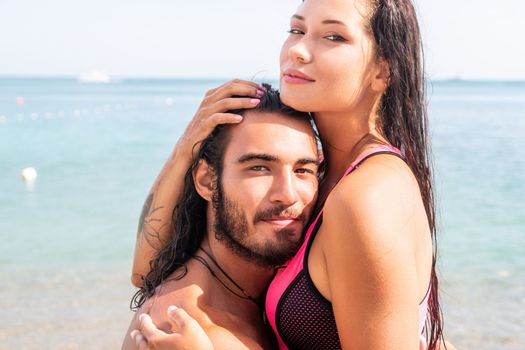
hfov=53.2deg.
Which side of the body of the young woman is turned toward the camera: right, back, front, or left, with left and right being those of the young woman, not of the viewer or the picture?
left
